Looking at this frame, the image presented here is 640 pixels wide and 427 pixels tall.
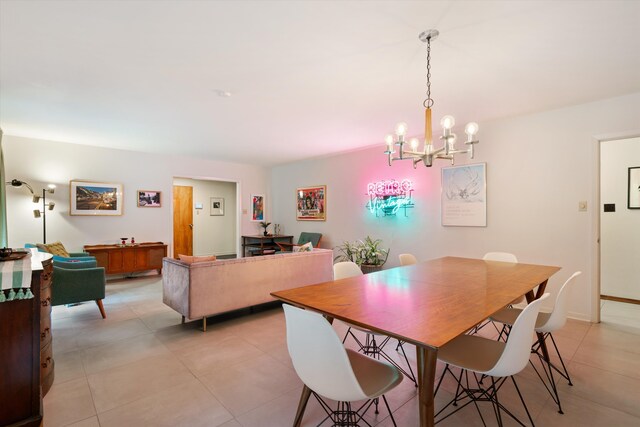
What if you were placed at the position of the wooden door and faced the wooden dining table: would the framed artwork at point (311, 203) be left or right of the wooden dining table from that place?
left

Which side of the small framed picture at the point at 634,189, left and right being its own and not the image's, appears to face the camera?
front

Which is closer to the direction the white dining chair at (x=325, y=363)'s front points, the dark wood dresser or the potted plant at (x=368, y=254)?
the potted plant

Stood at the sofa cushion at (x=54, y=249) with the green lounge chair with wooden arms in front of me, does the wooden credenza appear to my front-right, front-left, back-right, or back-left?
front-left

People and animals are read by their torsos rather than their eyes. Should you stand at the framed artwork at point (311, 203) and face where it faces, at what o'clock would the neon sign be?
The neon sign is roughly at 9 o'clock from the framed artwork.

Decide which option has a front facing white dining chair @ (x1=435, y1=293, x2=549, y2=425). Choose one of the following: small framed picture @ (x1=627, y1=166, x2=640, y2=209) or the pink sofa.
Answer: the small framed picture

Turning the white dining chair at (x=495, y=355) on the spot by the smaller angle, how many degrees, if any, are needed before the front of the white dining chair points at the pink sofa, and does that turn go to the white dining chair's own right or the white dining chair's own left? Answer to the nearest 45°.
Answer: approximately 45° to the white dining chair's own left

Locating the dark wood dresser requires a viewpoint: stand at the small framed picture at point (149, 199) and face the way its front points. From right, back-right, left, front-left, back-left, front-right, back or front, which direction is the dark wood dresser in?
front

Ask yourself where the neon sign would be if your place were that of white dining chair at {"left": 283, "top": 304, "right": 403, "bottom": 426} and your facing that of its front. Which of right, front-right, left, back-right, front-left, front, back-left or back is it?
front-left

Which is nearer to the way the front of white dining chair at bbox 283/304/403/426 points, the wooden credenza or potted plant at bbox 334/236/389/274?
the potted plant

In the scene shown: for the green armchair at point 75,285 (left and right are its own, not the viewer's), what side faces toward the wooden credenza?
left

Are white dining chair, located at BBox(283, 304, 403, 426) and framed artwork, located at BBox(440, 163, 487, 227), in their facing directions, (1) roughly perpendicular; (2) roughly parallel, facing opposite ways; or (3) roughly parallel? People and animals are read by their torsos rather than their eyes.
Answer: roughly parallel, facing opposite ways

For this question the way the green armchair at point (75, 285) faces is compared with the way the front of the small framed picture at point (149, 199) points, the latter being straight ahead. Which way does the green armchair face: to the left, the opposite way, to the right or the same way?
to the left

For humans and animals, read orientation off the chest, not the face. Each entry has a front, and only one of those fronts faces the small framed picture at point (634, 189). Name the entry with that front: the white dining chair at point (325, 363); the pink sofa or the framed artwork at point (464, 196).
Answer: the white dining chair

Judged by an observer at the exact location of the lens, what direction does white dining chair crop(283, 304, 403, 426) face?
facing away from the viewer and to the right of the viewer

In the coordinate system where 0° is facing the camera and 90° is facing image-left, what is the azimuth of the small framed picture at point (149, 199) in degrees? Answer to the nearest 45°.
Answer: approximately 0°
